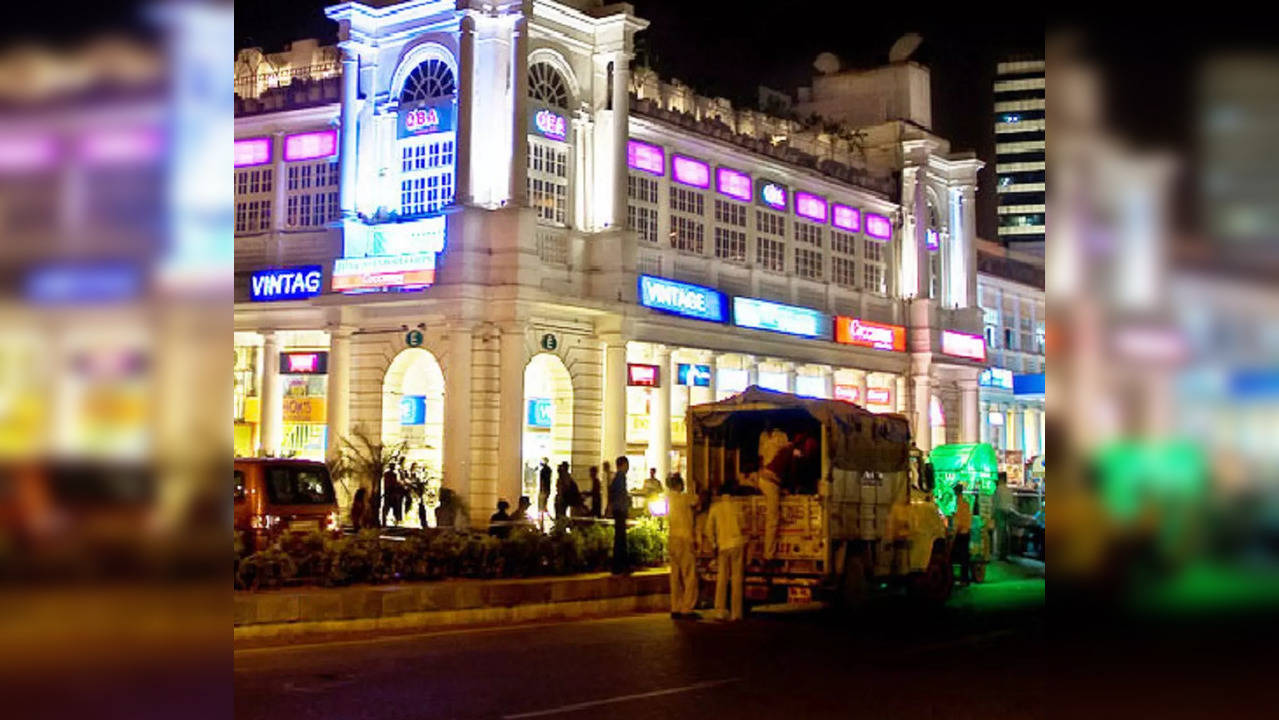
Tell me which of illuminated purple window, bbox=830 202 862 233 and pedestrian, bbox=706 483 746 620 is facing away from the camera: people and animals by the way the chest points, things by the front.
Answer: the pedestrian

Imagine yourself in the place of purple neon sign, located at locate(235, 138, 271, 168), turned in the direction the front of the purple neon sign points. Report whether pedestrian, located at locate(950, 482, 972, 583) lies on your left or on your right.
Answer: on your left

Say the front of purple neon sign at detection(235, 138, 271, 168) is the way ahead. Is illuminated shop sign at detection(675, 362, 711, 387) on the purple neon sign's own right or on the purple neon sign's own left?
on the purple neon sign's own left

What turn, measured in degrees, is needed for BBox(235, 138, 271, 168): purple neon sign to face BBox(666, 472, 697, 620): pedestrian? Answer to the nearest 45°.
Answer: approximately 45° to its left

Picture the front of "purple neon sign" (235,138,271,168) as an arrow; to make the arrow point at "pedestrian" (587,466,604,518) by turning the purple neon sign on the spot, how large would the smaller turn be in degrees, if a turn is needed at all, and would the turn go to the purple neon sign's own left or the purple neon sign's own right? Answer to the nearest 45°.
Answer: approximately 90° to the purple neon sign's own left

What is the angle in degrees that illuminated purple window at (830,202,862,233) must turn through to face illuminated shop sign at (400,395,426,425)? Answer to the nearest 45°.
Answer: approximately 90° to its right

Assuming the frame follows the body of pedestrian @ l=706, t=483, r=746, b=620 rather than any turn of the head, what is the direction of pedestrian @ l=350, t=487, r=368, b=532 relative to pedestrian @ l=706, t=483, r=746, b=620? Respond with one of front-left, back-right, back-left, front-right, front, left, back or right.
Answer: front-left

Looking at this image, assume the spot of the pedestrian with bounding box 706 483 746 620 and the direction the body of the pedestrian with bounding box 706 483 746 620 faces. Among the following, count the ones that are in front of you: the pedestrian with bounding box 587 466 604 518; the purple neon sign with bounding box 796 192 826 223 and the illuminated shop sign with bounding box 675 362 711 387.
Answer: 3

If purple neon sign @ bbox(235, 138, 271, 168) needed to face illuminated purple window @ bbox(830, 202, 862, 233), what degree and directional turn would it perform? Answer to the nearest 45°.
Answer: approximately 135° to its left

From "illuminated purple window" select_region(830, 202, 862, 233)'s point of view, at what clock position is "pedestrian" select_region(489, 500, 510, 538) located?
The pedestrian is roughly at 2 o'clock from the illuminated purple window.

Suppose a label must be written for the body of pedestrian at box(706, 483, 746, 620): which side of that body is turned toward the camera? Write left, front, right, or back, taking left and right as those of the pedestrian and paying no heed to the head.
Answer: back

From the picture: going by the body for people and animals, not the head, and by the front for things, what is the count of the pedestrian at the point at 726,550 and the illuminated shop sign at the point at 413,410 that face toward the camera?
1

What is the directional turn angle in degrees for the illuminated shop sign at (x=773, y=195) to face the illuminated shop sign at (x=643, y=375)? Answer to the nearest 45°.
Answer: approximately 90° to its right

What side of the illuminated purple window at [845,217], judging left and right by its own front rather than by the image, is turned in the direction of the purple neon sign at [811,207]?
right
